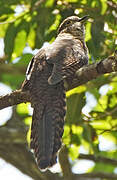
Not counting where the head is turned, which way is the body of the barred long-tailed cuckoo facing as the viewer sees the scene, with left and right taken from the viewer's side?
facing away from the viewer and to the right of the viewer

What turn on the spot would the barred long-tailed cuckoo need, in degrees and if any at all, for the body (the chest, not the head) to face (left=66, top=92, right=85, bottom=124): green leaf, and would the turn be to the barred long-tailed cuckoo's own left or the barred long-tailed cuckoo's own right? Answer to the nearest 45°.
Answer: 0° — it already faces it
